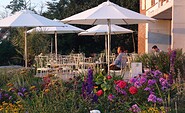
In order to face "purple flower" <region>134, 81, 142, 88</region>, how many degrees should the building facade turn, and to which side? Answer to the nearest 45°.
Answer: approximately 45° to its left

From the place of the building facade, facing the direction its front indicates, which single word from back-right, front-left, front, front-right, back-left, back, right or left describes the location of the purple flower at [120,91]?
front-left

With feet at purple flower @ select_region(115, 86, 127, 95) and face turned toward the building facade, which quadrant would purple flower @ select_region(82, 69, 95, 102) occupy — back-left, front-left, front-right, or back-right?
back-left

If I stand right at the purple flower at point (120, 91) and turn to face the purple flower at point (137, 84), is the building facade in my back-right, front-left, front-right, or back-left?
front-left

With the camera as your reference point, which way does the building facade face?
facing the viewer and to the left of the viewer
